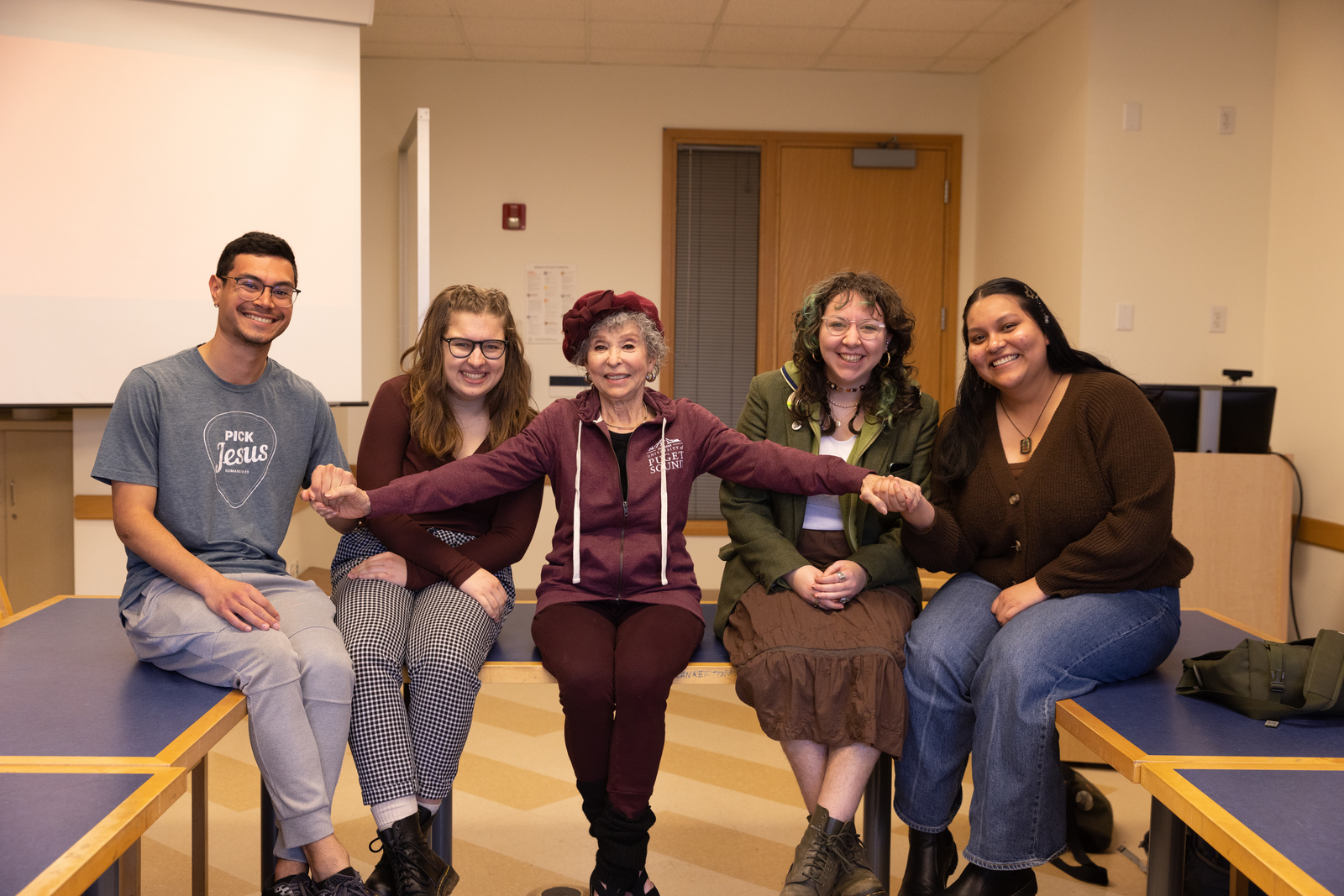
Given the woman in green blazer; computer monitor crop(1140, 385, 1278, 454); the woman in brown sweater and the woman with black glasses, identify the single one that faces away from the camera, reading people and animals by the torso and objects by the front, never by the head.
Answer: the computer monitor

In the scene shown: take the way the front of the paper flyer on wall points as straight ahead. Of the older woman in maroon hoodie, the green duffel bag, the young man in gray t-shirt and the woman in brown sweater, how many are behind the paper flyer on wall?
0

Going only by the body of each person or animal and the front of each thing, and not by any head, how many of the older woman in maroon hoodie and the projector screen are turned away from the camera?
0

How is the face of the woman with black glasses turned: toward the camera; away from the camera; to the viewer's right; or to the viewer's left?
toward the camera

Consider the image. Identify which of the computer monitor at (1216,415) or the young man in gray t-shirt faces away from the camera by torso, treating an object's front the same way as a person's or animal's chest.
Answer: the computer monitor

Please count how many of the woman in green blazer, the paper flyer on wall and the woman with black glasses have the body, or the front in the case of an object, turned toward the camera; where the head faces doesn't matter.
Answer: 3

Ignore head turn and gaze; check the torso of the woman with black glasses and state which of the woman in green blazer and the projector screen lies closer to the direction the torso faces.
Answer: the woman in green blazer

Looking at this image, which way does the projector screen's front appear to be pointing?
toward the camera

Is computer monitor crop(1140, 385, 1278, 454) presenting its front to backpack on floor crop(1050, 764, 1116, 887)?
no

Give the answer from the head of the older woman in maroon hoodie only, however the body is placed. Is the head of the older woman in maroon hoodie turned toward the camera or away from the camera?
toward the camera

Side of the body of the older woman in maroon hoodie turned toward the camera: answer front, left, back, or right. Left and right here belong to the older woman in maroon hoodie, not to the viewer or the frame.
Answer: front

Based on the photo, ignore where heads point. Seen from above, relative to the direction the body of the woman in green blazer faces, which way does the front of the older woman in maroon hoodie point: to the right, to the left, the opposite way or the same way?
the same way

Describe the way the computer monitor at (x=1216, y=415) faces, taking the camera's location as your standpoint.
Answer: facing away from the viewer

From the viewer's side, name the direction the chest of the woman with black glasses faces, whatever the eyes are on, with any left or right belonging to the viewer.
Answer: facing the viewer
